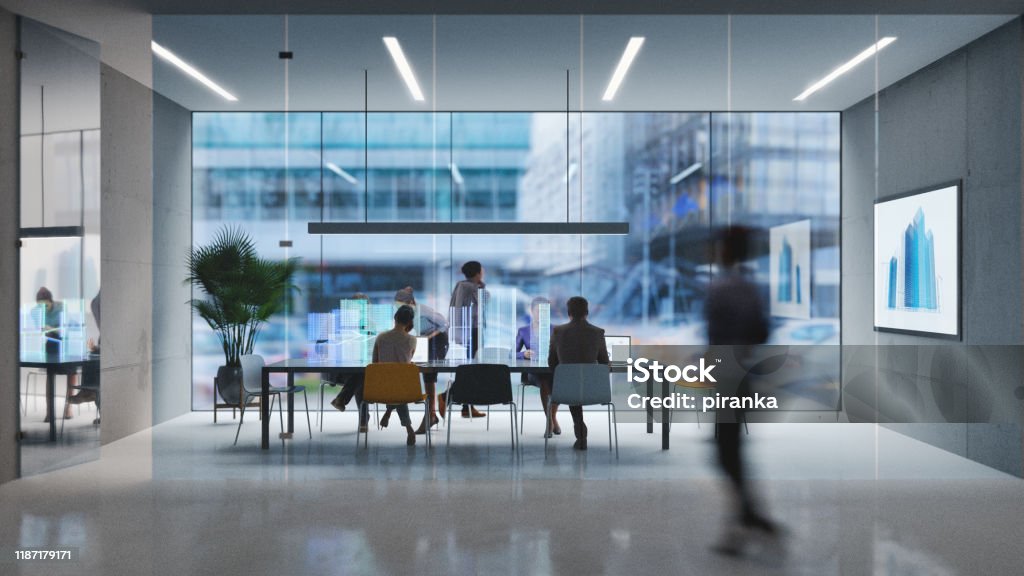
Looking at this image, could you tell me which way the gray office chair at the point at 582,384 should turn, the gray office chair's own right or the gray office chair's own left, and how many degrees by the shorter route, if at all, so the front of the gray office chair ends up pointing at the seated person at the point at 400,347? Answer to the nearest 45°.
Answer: approximately 90° to the gray office chair's own left

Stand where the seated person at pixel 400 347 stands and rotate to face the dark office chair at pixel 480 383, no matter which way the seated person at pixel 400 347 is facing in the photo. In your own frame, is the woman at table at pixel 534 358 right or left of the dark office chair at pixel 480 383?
left

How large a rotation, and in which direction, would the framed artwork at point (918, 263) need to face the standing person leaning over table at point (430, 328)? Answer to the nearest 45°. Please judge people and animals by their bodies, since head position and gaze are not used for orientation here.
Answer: approximately 45° to its right

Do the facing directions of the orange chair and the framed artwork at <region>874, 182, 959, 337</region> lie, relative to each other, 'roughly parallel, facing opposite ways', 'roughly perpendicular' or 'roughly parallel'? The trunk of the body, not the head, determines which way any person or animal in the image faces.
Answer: roughly perpendicular

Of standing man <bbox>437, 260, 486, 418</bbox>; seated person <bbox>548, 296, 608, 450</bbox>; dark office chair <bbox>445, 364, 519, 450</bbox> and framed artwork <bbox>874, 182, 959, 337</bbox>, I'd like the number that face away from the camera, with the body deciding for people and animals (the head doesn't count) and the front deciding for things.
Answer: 2

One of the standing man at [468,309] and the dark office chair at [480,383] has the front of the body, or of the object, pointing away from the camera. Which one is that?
the dark office chair

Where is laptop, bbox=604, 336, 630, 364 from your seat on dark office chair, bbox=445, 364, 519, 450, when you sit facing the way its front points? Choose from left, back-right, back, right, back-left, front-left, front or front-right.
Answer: front-right

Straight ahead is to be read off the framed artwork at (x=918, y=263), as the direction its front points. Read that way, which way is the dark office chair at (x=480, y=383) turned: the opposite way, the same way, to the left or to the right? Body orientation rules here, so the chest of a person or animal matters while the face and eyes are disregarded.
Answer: to the right

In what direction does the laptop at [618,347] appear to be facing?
toward the camera

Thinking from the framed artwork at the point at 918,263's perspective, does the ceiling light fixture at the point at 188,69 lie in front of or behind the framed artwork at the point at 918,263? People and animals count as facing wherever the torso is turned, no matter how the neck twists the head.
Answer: in front

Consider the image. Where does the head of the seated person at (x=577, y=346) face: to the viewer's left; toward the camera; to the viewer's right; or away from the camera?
away from the camera

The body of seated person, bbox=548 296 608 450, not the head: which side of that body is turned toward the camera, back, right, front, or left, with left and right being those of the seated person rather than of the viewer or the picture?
back

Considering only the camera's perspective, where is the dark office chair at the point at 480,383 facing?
facing away from the viewer

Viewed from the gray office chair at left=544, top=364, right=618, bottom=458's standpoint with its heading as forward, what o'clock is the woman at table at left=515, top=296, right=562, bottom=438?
The woman at table is roughly at 11 o'clock from the gray office chair.
